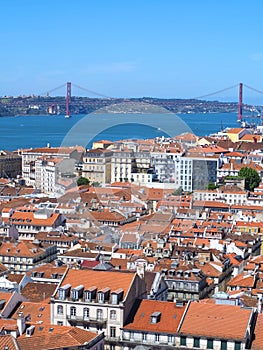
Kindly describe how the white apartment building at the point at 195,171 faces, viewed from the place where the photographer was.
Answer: facing the viewer and to the left of the viewer

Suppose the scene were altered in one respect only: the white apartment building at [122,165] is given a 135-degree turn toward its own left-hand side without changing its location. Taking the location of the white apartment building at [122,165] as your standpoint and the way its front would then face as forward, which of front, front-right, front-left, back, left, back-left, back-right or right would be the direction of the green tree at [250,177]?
front

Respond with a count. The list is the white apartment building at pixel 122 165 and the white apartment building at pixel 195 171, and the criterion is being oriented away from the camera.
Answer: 0

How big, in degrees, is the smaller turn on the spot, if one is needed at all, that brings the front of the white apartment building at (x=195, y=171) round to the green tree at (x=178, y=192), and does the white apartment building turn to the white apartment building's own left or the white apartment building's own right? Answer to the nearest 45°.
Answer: approximately 45° to the white apartment building's own left

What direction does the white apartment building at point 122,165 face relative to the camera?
toward the camera

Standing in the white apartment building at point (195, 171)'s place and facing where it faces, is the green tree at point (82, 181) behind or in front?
in front

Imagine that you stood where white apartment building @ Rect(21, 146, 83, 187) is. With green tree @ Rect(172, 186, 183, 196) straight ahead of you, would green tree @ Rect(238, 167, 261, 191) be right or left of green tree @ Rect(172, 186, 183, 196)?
left
